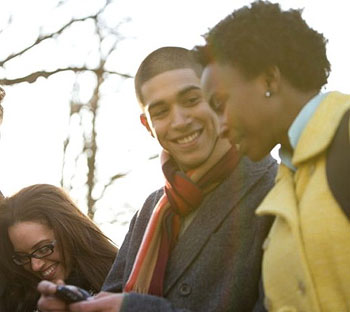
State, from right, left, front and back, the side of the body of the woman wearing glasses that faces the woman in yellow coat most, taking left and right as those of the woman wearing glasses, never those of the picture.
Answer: left

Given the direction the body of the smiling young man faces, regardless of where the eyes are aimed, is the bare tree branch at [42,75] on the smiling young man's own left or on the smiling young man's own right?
on the smiling young man's own right

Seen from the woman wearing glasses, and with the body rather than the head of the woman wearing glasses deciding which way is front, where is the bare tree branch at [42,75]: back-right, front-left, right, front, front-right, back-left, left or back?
back-right

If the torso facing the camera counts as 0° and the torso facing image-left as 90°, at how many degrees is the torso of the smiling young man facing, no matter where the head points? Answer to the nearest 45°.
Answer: approximately 45°

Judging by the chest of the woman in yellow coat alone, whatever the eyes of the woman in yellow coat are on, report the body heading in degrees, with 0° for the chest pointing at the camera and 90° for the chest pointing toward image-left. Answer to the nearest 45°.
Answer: approximately 45°

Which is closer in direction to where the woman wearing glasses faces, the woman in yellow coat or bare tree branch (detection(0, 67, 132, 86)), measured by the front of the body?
the woman in yellow coat

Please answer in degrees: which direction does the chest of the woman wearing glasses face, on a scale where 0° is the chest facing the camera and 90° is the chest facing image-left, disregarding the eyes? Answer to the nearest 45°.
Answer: approximately 45°

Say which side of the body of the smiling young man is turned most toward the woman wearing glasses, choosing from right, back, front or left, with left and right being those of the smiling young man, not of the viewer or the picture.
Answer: right

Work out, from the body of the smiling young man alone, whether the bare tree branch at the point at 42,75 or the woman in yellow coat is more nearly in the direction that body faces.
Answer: the woman in yellow coat
